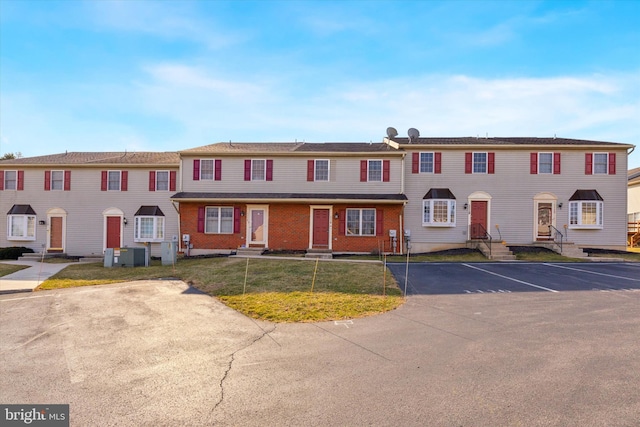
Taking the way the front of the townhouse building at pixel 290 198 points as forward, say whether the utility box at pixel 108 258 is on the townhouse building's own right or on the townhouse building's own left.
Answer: on the townhouse building's own right

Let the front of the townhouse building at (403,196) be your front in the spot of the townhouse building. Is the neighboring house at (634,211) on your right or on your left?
on your left

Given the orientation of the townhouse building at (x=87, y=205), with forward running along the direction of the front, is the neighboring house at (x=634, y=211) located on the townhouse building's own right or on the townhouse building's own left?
on the townhouse building's own left

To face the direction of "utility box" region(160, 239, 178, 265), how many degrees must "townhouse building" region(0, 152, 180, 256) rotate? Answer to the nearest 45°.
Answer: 0° — it already faces it

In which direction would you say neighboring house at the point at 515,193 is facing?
toward the camera

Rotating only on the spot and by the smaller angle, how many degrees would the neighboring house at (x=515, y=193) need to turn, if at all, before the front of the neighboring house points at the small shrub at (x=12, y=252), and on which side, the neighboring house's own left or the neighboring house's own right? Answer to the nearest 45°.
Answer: approximately 45° to the neighboring house's own right

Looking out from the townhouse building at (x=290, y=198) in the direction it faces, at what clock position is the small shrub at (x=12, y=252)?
The small shrub is roughly at 3 o'clock from the townhouse building.

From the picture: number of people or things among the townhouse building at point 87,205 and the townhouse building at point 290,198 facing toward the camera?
2

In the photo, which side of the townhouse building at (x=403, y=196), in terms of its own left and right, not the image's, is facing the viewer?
front

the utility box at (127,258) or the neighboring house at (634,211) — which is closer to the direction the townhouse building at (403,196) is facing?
the utility box

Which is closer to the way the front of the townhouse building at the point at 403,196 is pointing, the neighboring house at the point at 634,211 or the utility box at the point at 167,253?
the utility box

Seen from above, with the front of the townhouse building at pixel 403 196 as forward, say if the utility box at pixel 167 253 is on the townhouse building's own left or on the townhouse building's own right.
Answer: on the townhouse building's own right

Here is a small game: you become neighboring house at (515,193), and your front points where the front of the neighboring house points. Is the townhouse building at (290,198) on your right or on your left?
on your right

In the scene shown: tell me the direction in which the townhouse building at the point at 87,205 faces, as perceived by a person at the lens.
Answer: facing the viewer

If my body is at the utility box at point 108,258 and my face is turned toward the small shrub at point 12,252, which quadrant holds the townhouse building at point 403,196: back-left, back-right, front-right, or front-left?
back-right

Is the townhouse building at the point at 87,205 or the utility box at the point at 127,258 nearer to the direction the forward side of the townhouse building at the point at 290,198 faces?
the utility box
